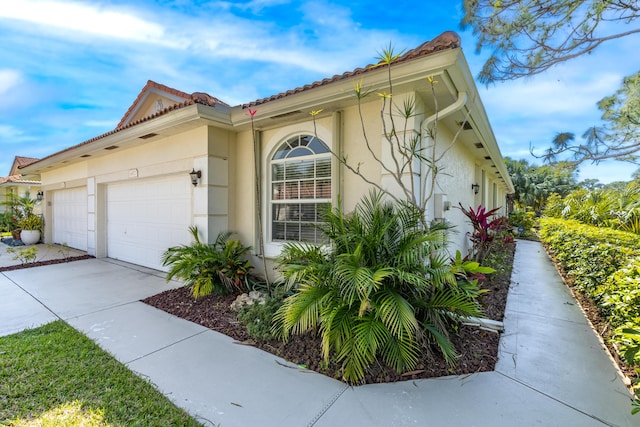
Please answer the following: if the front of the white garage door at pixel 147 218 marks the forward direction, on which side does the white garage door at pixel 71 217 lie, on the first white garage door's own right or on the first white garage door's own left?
on the first white garage door's own right

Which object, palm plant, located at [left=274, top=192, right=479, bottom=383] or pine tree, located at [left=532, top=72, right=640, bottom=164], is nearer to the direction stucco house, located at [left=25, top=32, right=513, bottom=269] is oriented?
the palm plant

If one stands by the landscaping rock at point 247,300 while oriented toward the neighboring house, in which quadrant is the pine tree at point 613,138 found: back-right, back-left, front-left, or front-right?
back-right

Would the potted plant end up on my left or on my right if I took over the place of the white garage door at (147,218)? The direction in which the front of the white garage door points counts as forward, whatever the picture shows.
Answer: on my right

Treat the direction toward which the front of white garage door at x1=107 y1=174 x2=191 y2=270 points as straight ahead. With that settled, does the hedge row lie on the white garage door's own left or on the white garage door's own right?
on the white garage door's own left

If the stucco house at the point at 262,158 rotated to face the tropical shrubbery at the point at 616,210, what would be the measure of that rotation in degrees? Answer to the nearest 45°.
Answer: approximately 135° to its left

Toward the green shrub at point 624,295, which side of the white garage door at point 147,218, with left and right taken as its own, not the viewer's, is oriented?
left

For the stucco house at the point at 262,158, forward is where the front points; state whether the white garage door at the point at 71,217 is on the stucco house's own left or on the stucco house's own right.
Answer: on the stucco house's own right

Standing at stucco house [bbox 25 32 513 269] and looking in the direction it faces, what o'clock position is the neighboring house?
The neighboring house is roughly at 3 o'clock from the stucco house.

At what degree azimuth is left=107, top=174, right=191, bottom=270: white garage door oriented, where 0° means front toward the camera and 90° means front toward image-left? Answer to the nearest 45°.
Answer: approximately 45°

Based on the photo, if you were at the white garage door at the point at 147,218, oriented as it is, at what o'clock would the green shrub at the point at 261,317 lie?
The green shrub is roughly at 10 o'clock from the white garage door.

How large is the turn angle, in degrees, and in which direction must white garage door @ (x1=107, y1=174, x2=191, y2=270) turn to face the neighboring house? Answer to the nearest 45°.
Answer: approximately 90° to its right
